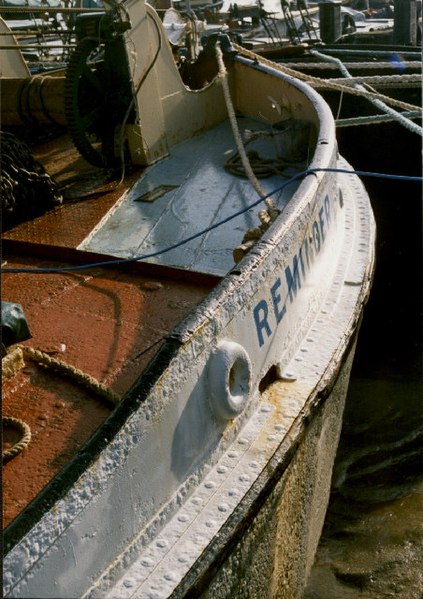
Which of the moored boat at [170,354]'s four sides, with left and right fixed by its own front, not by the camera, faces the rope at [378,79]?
front

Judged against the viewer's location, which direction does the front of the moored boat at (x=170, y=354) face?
facing away from the viewer and to the right of the viewer

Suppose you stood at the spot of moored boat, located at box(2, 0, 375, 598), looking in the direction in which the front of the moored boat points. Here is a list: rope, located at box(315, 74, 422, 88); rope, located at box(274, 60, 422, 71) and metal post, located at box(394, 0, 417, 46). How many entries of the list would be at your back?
0

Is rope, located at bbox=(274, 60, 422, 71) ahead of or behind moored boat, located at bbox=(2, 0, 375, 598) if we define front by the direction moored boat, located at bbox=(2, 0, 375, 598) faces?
ahead

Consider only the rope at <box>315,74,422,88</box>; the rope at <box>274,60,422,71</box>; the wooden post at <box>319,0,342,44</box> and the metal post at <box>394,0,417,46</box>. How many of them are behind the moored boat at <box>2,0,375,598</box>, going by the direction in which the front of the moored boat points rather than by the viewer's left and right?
0

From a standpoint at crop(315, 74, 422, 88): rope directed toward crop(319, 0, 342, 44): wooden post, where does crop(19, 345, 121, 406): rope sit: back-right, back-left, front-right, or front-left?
back-left

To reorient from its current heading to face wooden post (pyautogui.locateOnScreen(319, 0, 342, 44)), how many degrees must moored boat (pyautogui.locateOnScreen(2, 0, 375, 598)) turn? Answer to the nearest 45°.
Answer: approximately 45° to its left

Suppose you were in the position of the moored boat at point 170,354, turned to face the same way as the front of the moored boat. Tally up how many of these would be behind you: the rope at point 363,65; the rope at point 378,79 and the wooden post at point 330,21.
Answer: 0

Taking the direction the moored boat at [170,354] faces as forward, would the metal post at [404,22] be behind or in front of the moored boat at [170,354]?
in front
